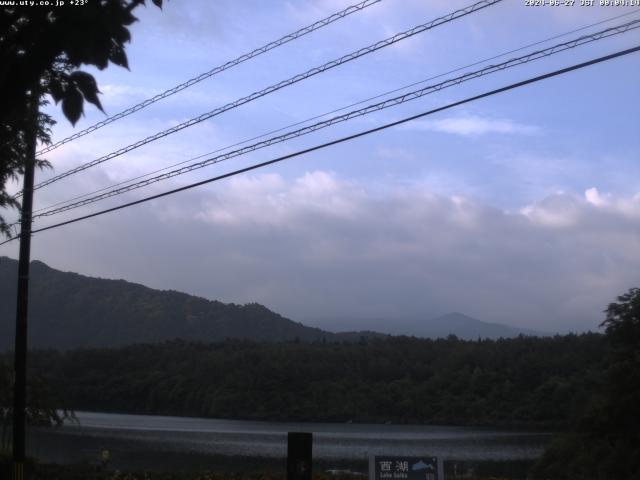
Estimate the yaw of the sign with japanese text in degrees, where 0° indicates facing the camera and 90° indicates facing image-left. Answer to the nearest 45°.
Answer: approximately 0°

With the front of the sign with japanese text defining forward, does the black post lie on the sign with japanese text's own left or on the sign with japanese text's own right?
on the sign with japanese text's own right

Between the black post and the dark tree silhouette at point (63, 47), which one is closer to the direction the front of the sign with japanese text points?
the dark tree silhouette

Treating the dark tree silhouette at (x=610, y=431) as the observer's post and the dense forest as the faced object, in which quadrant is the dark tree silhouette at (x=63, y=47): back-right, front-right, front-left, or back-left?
back-left

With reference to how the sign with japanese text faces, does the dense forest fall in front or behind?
behind
